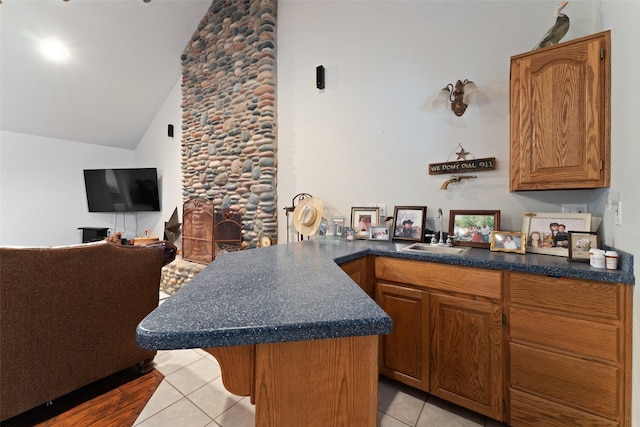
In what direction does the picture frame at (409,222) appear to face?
toward the camera

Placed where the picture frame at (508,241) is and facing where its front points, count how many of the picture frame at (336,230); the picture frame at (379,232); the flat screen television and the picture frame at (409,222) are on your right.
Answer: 4

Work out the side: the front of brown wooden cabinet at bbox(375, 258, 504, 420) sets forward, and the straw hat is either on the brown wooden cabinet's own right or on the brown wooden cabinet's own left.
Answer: on the brown wooden cabinet's own right

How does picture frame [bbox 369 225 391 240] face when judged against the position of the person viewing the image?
facing the viewer

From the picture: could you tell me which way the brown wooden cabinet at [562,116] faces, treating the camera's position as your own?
facing the viewer and to the left of the viewer

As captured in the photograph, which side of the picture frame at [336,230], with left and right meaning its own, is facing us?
front

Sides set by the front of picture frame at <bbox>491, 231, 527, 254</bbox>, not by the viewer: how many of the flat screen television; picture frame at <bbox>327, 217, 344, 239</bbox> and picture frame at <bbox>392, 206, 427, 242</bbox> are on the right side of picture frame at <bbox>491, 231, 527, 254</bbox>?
3

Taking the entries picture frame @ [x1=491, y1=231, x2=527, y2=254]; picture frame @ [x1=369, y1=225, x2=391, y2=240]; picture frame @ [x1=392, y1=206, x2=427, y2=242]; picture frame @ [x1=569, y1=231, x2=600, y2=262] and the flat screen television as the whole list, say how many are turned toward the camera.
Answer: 5
